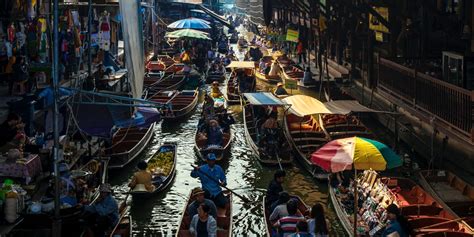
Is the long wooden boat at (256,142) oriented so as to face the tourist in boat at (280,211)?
yes

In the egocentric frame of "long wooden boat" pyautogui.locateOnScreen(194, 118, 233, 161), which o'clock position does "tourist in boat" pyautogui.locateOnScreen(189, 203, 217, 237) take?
The tourist in boat is roughly at 12 o'clock from the long wooden boat.

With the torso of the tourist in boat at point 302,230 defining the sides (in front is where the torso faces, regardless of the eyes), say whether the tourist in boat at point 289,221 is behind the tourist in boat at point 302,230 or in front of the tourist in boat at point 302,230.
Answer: in front

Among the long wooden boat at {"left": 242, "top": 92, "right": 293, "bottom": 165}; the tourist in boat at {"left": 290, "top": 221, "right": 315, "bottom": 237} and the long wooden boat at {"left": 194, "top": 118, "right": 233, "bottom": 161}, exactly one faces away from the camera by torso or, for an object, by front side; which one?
the tourist in boat

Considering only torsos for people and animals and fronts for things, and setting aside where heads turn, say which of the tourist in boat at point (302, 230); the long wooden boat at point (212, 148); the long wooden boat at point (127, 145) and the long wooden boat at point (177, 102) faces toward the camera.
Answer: the long wooden boat at point (212, 148)

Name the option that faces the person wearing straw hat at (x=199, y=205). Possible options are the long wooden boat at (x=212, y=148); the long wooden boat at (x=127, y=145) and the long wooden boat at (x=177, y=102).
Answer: the long wooden boat at (x=212, y=148)

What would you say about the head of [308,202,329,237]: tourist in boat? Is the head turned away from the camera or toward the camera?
away from the camera

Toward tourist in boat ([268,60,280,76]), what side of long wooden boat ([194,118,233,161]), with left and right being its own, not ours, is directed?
back

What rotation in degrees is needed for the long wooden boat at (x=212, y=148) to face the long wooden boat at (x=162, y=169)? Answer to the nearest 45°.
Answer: approximately 45° to its right
